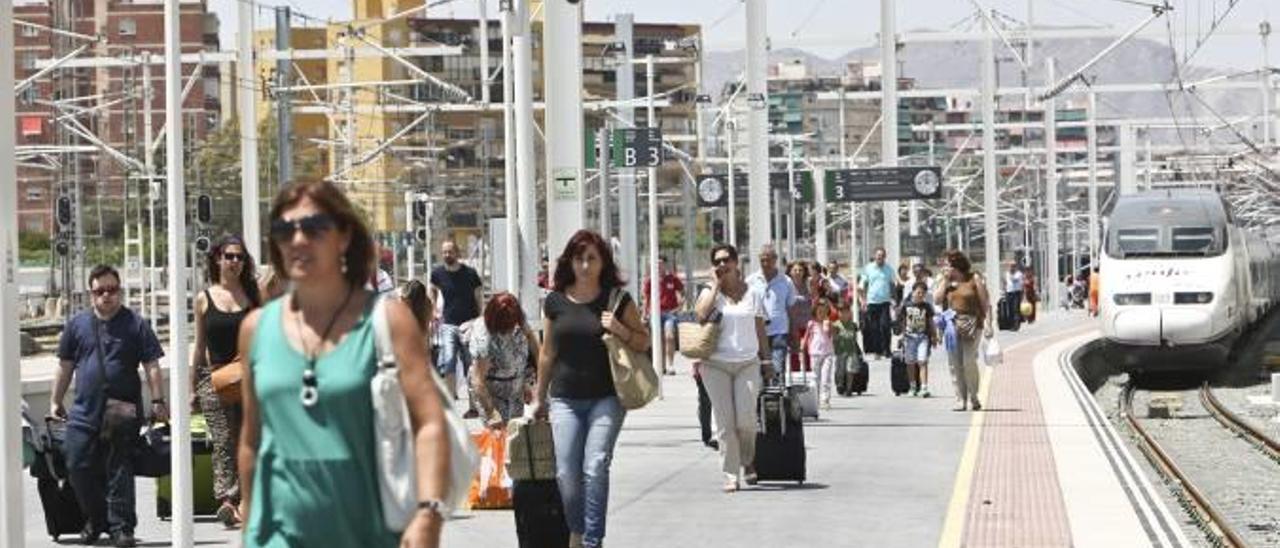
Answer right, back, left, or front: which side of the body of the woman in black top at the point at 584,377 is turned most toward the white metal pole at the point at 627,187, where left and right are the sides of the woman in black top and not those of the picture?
back

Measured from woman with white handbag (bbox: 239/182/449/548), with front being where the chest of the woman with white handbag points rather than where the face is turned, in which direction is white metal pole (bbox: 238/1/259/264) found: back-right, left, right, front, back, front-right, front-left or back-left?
back-right

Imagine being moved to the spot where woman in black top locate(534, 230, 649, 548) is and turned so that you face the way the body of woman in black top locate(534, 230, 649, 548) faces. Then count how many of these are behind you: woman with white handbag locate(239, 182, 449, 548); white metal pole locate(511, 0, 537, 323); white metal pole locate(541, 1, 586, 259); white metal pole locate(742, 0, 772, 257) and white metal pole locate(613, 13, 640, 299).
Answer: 4

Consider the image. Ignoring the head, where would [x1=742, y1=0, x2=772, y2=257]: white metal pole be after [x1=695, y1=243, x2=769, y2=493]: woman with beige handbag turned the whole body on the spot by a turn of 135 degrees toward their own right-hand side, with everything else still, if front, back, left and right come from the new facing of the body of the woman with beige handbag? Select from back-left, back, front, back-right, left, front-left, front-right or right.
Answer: front-right

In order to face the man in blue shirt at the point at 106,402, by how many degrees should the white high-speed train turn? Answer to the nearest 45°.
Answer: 0° — it already faces them

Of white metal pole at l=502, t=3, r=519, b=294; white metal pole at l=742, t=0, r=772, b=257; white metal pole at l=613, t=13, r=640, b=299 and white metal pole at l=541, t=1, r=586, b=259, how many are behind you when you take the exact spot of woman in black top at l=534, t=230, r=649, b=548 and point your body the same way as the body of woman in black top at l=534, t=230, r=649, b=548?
4
